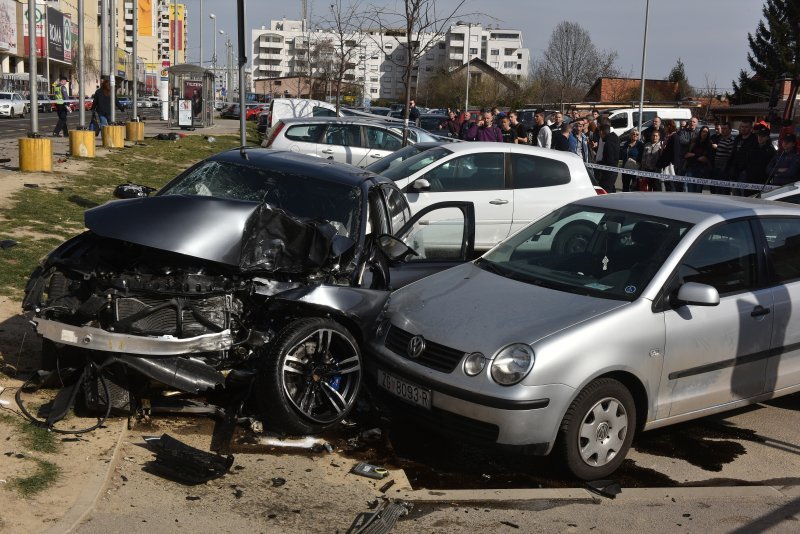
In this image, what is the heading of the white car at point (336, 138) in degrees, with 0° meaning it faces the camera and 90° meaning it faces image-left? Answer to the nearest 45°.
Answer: approximately 270°

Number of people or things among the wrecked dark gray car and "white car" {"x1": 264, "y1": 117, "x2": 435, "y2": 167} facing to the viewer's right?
1

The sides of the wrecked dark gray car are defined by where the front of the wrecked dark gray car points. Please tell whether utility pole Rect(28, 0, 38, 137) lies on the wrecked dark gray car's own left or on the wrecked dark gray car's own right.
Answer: on the wrecked dark gray car's own right

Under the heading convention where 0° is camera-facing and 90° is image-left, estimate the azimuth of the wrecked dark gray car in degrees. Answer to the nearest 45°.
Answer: approximately 45°

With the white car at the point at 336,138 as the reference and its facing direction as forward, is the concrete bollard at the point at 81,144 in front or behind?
behind

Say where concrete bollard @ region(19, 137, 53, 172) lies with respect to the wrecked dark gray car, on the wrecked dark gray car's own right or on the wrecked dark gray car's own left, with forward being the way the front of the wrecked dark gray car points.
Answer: on the wrecked dark gray car's own right
